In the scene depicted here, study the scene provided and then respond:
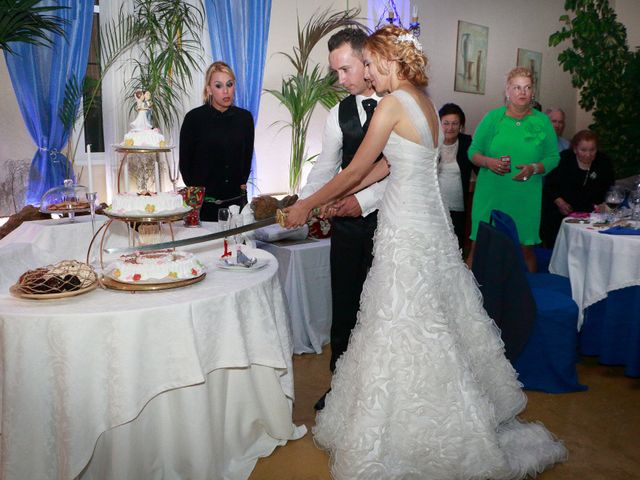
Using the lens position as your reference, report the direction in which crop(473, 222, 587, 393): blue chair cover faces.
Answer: facing away from the viewer and to the right of the viewer

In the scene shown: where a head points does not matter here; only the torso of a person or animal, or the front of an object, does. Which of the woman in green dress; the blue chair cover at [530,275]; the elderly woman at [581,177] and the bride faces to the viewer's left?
the bride

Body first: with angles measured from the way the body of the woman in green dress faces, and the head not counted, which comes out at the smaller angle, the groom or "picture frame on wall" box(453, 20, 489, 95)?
the groom

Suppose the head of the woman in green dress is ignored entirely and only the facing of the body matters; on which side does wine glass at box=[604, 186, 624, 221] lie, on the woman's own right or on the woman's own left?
on the woman's own left

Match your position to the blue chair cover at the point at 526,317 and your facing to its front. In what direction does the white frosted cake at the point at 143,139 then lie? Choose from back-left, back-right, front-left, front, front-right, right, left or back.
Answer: back

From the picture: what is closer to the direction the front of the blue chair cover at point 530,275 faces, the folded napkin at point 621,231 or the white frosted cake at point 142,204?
the folded napkin

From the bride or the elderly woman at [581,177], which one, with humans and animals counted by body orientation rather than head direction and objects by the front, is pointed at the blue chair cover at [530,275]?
the elderly woman

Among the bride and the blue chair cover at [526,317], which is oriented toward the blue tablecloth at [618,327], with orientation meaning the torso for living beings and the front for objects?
the blue chair cover at [526,317]

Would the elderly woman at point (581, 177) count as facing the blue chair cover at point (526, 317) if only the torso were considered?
yes

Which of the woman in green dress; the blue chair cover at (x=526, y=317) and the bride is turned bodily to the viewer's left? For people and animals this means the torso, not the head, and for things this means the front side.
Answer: the bride

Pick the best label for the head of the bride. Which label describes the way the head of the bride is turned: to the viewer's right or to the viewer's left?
to the viewer's left

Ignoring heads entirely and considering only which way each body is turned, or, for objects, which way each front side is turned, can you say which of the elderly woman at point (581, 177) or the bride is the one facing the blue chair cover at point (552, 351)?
the elderly woman

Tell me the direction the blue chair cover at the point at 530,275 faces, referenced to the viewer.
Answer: facing to the right of the viewer

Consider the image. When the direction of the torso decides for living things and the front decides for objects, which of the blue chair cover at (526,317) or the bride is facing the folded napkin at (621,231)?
the blue chair cover

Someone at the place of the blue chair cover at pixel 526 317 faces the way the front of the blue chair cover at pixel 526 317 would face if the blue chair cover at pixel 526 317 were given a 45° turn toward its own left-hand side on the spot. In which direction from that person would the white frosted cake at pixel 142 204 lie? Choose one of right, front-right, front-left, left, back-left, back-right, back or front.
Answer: back-left
